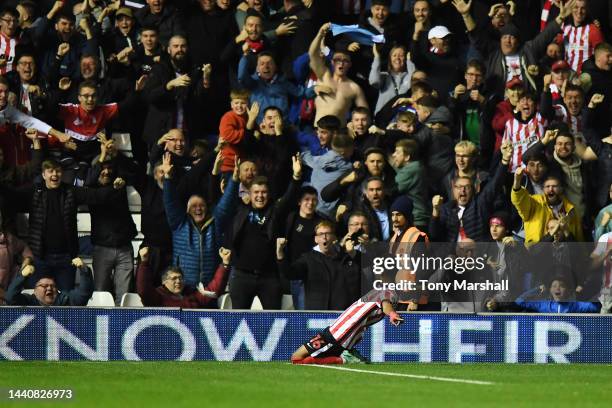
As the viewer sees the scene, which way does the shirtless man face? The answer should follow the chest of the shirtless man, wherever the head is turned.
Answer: toward the camera

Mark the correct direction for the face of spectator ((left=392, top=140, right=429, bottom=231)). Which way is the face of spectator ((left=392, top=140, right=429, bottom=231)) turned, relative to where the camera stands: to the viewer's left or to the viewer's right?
to the viewer's left

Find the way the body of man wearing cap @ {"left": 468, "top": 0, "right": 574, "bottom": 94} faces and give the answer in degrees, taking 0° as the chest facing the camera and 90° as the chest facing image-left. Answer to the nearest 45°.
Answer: approximately 0°

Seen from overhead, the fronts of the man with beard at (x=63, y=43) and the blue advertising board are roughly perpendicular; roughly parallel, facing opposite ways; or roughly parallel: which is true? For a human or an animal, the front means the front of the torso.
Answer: roughly parallel

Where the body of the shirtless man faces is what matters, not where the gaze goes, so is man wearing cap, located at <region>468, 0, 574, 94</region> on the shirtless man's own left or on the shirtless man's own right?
on the shirtless man's own left

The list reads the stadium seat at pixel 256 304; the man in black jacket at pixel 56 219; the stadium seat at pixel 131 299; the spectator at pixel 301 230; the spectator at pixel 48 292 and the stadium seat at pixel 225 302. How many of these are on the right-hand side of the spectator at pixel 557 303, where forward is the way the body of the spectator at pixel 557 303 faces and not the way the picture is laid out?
6

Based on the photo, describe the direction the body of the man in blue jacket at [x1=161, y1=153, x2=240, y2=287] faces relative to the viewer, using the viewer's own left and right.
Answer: facing the viewer

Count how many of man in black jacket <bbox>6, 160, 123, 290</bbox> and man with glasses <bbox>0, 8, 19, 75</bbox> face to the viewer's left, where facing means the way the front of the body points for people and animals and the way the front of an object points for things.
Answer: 0

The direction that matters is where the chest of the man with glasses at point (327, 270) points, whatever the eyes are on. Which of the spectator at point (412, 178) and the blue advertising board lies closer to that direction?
the blue advertising board

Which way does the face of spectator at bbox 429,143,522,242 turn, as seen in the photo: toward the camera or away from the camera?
toward the camera

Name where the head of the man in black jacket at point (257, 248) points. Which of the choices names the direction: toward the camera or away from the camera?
toward the camera
